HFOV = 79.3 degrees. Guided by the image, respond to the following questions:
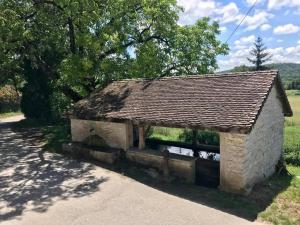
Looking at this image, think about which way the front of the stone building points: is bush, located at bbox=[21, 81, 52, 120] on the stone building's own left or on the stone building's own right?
on the stone building's own right

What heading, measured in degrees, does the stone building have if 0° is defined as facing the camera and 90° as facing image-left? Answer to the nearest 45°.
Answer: approximately 45°

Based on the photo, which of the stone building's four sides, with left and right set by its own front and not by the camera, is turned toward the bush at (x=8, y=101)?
right
